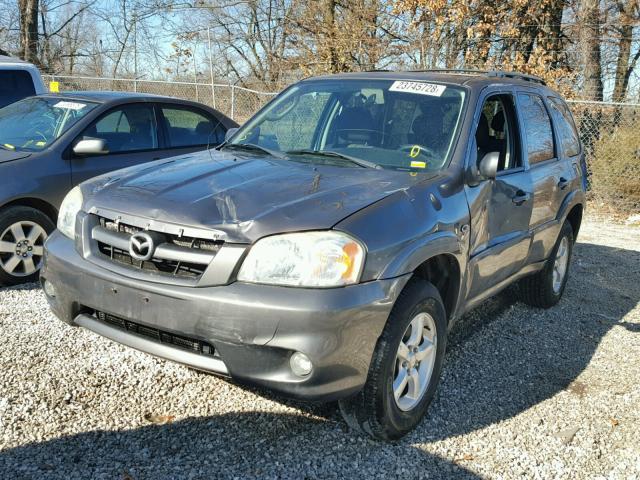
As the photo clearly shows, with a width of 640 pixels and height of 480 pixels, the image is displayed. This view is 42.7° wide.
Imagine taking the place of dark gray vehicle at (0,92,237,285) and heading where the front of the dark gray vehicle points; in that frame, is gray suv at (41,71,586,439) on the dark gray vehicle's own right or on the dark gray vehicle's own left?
on the dark gray vehicle's own left

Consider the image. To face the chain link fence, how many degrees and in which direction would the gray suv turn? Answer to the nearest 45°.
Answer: approximately 180°

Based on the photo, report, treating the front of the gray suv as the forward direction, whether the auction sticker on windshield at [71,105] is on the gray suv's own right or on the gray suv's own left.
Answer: on the gray suv's own right

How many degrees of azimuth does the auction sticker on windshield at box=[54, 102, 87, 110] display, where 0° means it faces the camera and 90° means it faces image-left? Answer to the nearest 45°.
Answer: approximately 45°

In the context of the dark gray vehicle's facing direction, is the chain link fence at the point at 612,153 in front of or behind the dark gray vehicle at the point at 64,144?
behind

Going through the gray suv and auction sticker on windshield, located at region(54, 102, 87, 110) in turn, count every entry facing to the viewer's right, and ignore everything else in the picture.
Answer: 0

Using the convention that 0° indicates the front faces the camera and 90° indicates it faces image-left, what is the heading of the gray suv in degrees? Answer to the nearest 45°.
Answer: approximately 45°

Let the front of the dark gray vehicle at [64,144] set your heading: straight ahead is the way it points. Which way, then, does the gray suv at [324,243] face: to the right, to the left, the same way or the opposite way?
the same way

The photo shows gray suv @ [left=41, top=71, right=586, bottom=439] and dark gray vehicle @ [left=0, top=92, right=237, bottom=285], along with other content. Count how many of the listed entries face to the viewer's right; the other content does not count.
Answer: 0

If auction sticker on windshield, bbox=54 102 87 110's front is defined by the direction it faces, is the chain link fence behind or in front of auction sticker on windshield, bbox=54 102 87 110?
behind

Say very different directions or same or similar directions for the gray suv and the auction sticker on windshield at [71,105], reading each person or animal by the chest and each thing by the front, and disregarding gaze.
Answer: same or similar directions
